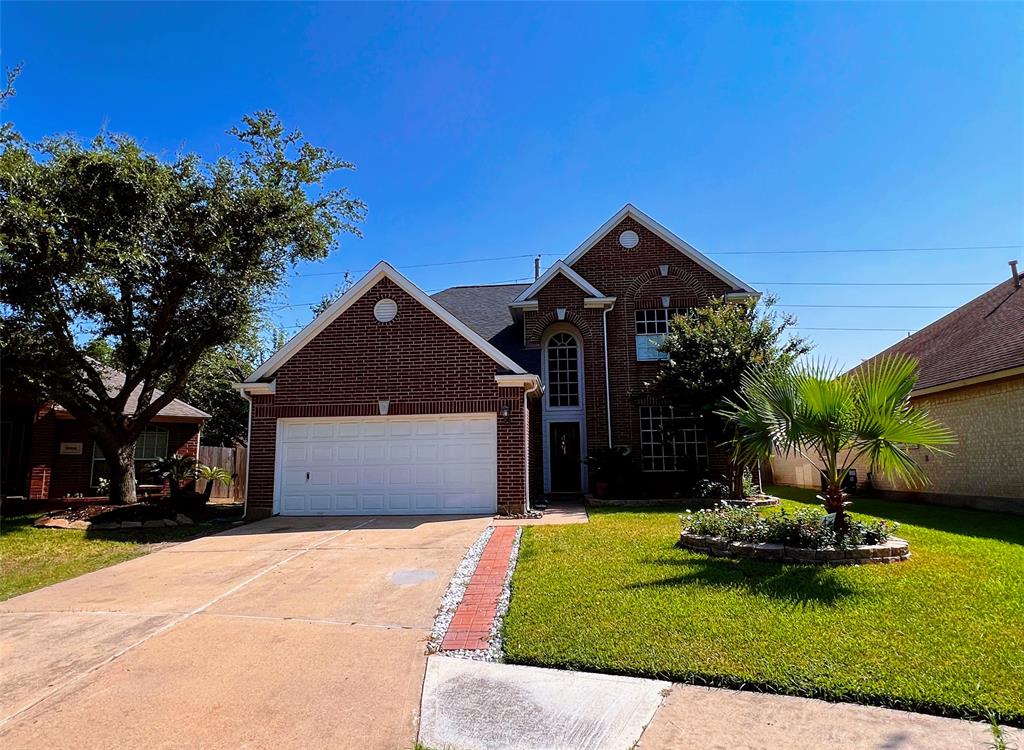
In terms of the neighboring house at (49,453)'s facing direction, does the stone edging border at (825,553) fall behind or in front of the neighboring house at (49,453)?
in front

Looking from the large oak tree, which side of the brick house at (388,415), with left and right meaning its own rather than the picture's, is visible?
right

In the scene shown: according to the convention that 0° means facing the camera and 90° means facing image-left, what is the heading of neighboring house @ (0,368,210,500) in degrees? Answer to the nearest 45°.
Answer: approximately 0°

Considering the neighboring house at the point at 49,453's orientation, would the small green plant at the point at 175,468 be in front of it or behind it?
in front

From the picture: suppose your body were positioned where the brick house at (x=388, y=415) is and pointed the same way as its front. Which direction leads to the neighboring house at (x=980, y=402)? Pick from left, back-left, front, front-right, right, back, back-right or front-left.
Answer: left

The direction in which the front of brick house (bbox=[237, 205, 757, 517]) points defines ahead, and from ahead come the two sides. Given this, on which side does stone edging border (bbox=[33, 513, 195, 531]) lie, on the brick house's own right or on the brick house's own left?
on the brick house's own right

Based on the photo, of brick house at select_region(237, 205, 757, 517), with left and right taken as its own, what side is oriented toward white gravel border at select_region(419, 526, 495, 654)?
front

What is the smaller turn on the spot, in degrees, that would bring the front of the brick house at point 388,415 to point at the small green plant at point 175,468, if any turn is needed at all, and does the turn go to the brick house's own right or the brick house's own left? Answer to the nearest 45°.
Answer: approximately 90° to the brick house's own right

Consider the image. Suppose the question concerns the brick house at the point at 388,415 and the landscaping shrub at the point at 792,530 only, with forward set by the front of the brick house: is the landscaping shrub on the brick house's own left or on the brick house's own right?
on the brick house's own left

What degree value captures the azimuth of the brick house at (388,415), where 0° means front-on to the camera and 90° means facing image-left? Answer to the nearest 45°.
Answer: approximately 0°

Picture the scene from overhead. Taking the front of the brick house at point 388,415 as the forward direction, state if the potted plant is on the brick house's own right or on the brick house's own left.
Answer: on the brick house's own left

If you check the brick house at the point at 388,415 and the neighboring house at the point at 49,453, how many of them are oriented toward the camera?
2

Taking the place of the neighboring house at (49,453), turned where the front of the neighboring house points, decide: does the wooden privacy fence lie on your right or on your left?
on your left

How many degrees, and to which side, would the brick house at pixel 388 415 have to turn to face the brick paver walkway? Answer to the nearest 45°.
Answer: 0° — it already faces it

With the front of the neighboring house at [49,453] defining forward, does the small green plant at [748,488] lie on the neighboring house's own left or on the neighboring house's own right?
on the neighboring house's own left
